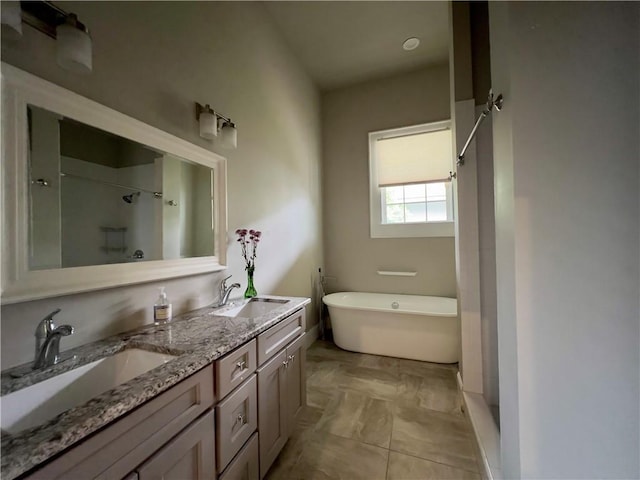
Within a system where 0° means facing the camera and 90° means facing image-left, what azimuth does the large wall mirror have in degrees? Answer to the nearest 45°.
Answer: approximately 315°

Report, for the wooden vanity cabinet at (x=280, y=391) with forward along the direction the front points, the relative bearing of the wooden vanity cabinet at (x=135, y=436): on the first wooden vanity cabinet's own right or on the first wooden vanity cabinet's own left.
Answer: on the first wooden vanity cabinet's own right

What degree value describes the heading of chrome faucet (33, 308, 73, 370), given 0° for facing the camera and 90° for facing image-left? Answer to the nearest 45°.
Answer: approximately 315°

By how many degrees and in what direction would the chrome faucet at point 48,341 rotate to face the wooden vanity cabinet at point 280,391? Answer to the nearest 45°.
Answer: approximately 45° to its left

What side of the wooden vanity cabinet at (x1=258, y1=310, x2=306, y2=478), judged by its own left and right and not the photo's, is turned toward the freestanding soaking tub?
left
